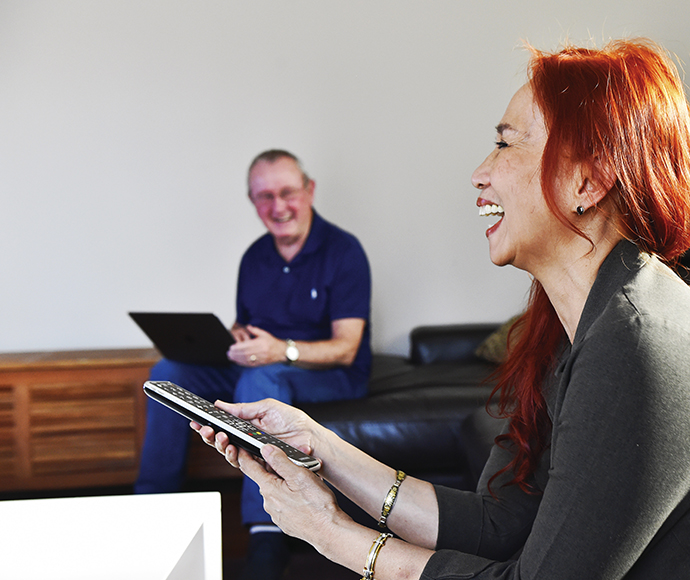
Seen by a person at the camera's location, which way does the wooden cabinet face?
facing the viewer

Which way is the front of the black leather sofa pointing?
toward the camera

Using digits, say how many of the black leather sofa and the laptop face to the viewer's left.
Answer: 0

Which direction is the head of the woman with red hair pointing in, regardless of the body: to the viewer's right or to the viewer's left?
to the viewer's left

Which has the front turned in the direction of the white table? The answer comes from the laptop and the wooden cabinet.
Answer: the wooden cabinet

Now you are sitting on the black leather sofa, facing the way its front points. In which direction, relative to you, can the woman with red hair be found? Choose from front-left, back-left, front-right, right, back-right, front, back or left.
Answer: front

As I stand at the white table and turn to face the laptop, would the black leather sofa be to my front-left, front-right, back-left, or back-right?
front-right

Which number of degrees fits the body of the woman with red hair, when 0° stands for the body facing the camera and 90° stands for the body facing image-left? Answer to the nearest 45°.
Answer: approximately 90°

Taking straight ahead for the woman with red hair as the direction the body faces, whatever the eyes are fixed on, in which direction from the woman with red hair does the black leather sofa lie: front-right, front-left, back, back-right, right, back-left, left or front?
right

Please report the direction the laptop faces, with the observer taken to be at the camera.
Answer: facing away from the viewer and to the right of the viewer

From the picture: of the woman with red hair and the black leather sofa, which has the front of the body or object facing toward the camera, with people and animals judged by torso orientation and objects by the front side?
the black leather sofa
